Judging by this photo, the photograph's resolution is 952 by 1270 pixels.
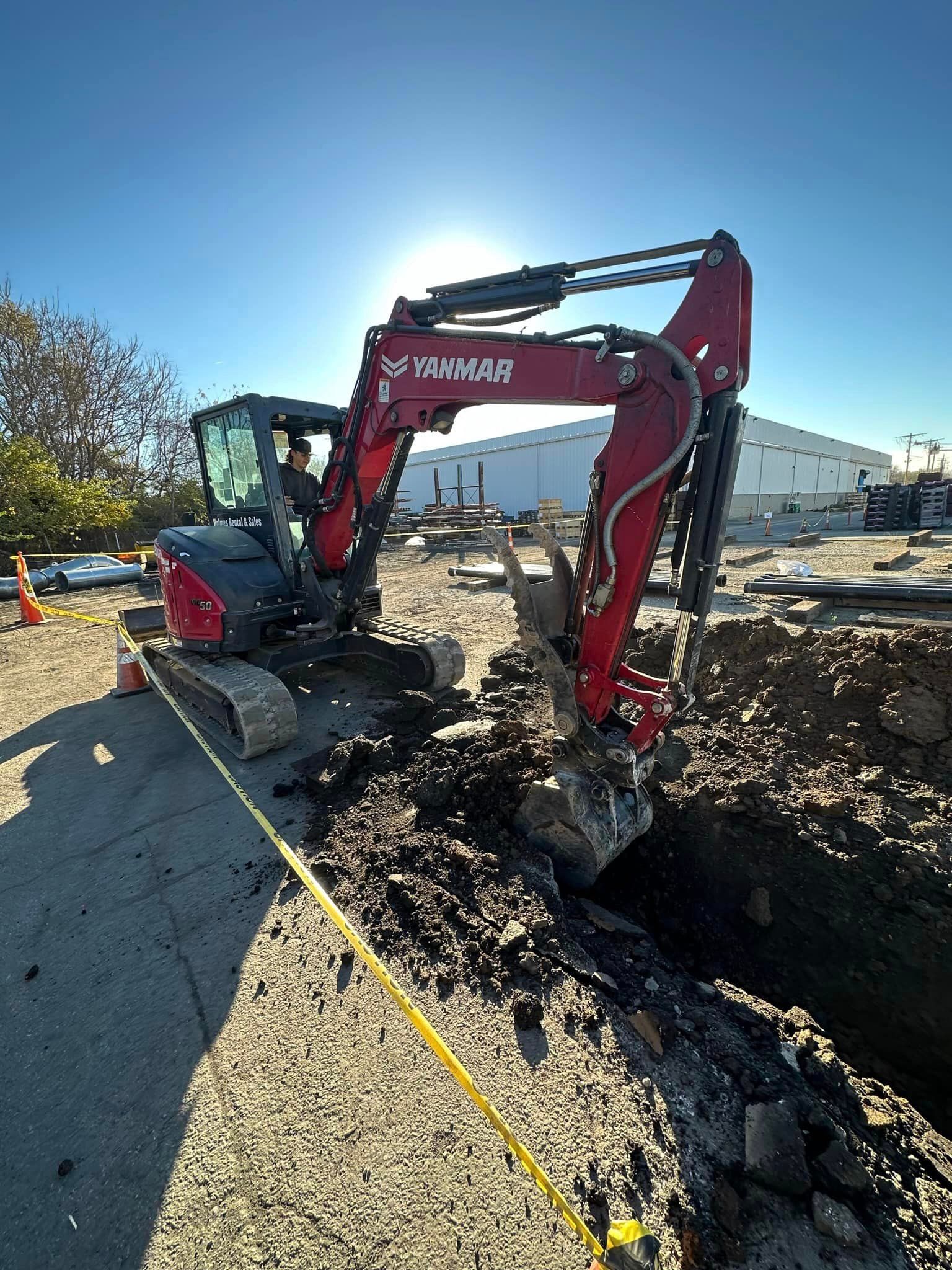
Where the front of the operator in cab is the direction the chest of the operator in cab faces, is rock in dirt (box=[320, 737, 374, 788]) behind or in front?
in front

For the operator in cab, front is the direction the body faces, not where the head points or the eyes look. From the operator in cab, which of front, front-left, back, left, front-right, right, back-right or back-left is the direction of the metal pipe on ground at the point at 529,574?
left

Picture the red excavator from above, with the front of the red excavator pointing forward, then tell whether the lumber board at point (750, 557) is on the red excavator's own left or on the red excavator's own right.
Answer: on the red excavator's own left

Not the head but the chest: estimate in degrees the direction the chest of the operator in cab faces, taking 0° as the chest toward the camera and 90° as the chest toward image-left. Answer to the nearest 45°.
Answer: approximately 315°

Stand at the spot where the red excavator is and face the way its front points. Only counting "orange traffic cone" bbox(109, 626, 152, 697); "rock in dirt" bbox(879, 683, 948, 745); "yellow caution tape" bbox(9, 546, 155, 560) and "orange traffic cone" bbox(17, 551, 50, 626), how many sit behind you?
3

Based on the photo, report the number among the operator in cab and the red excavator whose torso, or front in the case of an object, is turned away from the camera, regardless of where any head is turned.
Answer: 0

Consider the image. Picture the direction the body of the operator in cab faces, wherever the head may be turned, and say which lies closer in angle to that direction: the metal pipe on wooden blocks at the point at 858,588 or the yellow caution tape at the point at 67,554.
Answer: the metal pipe on wooden blocks

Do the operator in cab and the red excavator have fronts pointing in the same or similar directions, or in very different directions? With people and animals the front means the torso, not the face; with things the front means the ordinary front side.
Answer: same or similar directions

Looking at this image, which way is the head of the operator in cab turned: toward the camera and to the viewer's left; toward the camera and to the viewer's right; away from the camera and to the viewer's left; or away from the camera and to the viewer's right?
toward the camera and to the viewer's right

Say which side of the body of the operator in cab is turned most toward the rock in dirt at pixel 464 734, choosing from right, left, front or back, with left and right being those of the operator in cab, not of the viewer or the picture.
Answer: front

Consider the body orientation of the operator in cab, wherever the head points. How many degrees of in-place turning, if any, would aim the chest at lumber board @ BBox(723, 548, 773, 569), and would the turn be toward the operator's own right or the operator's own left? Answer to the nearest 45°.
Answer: approximately 90° to the operator's own left

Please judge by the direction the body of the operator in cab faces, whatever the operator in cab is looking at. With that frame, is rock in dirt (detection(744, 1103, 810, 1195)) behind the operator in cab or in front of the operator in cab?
in front
